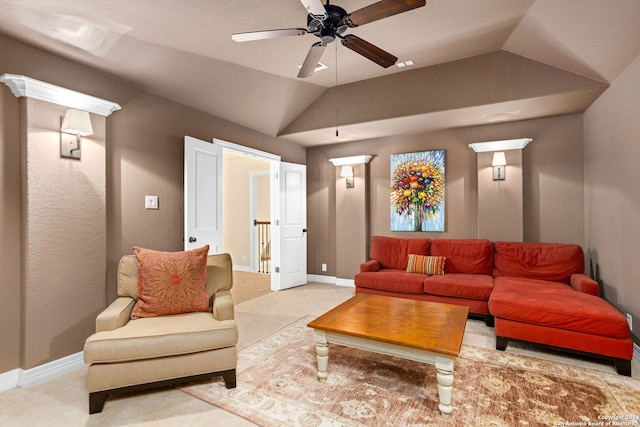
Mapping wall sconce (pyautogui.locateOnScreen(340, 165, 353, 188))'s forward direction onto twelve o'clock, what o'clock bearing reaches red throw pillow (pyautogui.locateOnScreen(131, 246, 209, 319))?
The red throw pillow is roughly at 1 o'clock from the wall sconce.

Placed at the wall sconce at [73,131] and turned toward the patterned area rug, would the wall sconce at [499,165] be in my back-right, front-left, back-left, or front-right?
front-left

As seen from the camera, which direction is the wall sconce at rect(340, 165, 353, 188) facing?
toward the camera

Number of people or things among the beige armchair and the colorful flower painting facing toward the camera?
2

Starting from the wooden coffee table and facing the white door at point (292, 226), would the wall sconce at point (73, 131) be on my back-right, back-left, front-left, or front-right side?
front-left

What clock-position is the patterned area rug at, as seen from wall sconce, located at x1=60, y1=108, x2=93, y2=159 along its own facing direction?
The patterned area rug is roughly at 12 o'clock from the wall sconce.

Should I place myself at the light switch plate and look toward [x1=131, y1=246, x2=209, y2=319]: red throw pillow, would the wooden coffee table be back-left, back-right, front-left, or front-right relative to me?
front-left

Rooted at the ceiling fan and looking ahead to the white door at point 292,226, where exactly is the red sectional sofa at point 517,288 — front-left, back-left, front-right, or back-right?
front-right

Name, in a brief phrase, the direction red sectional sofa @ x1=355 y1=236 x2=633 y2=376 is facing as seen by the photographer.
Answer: facing the viewer

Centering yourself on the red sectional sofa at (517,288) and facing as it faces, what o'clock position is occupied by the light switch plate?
The light switch plate is roughly at 2 o'clock from the red sectional sofa.

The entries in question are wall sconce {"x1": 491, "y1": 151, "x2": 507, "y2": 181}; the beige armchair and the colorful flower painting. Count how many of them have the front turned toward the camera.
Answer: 3

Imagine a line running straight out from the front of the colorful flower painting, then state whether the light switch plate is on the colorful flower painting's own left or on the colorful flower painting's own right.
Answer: on the colorful flower painting's own right

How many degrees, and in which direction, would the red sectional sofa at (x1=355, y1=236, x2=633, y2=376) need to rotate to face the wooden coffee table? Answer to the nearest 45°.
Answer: approximately 45° to its right
